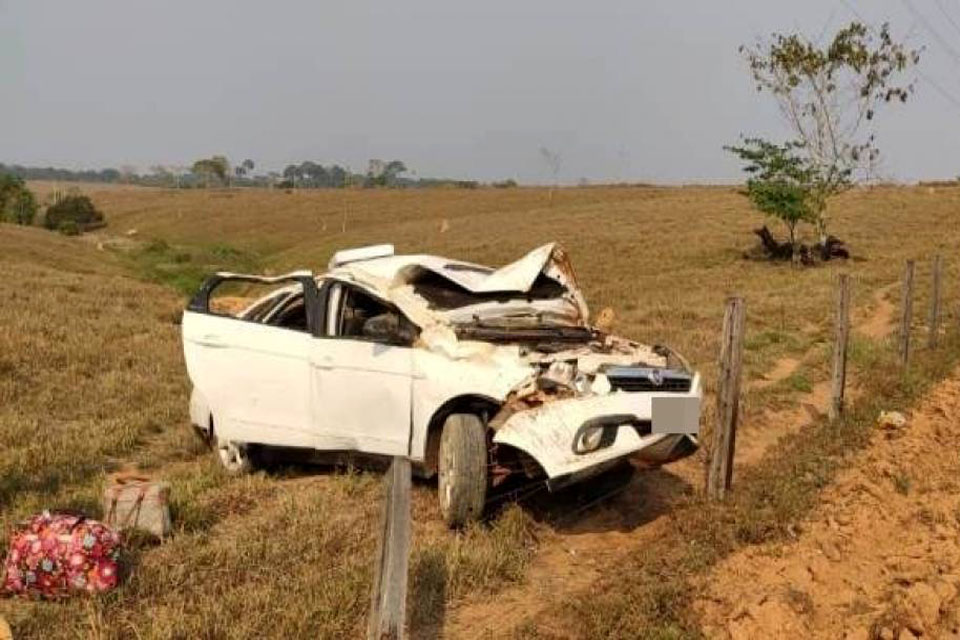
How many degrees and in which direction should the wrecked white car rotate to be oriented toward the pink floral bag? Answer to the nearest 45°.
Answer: approximately 90° to its right

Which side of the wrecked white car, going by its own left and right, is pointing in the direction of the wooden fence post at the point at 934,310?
left

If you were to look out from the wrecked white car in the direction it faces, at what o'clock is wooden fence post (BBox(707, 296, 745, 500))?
The wooden fence post is roughly at 11 o'clock from the wrecked white car.

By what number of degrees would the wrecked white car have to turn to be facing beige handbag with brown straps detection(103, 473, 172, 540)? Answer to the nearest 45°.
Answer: approximately 90° to its right

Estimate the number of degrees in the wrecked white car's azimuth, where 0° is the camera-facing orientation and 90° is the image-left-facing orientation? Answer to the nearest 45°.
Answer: approximately 315°

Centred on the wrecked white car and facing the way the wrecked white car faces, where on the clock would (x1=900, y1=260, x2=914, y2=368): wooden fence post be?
The wooden fence post is roughly at 9 o'clock from the wrecked white car.
